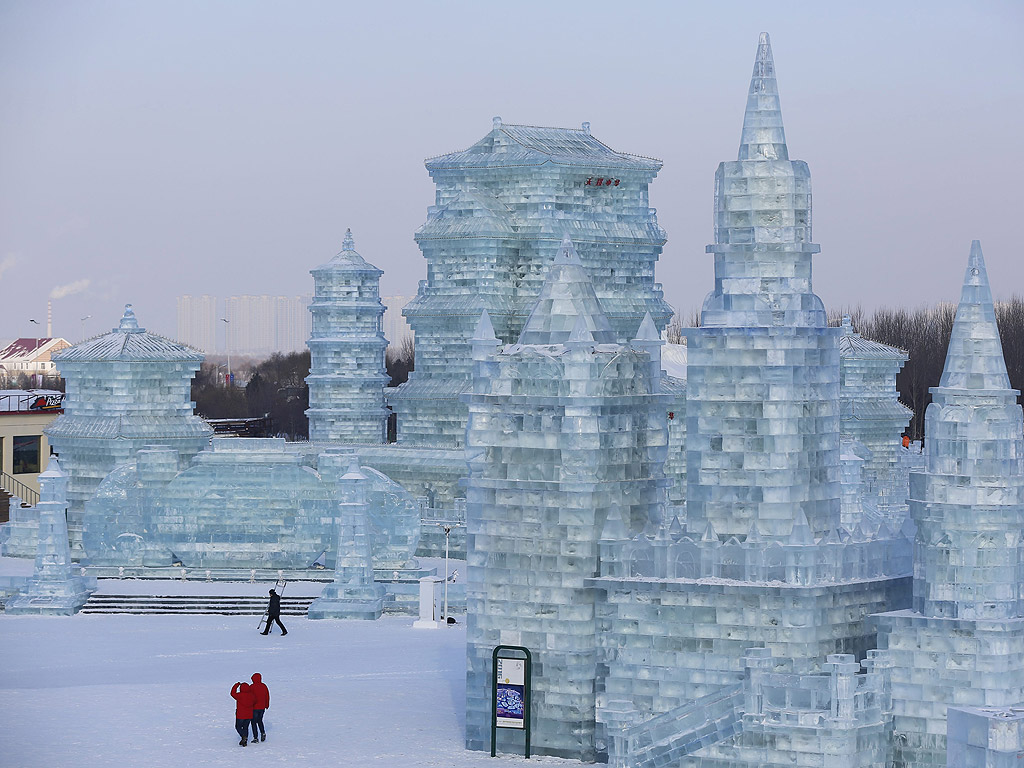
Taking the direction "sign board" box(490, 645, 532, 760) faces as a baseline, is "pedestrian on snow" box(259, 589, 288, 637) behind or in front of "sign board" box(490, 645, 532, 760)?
behind

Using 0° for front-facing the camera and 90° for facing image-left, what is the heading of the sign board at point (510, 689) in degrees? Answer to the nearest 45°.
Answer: approximately 0°

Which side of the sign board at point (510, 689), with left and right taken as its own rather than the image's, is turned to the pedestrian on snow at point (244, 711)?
right

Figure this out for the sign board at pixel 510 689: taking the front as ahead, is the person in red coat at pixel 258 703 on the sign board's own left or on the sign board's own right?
on the sign board's own right
